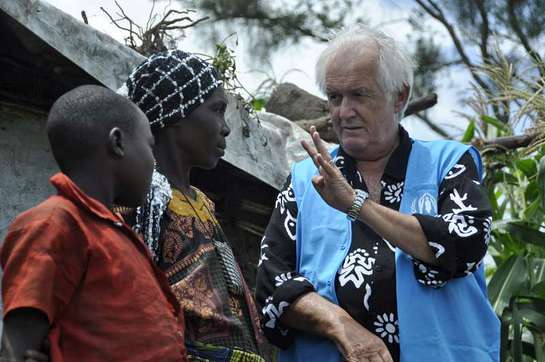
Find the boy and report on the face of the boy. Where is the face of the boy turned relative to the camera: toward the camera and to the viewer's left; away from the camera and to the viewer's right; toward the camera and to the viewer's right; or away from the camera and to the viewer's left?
away from the camera and to the viewer's right

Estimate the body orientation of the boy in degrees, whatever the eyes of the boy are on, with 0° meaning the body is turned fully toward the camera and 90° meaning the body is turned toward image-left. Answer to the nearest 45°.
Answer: approximately 270°

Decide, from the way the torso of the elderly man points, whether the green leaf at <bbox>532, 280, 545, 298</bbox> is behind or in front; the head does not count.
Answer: behind

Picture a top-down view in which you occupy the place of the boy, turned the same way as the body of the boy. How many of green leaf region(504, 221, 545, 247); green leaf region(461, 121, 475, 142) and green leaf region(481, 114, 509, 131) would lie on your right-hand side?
0

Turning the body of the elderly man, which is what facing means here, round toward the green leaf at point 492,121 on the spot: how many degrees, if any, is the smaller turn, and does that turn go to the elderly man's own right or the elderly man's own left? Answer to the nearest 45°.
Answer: approximately 135° to the elderly man's own right

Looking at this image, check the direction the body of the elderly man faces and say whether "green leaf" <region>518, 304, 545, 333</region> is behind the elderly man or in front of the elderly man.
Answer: behind

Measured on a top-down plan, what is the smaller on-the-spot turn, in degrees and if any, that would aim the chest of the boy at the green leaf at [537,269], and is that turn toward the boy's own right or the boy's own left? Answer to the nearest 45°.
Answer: approximately 45° to the boy's own left

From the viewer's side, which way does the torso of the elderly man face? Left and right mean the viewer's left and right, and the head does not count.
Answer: facing the viewer and to the left of the viewer

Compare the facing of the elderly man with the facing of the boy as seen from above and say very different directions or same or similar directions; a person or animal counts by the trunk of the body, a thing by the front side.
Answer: very different directions

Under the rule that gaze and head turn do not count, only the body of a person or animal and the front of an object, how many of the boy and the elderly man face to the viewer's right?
1

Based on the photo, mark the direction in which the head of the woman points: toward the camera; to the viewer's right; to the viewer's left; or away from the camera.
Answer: to the viewer's right
